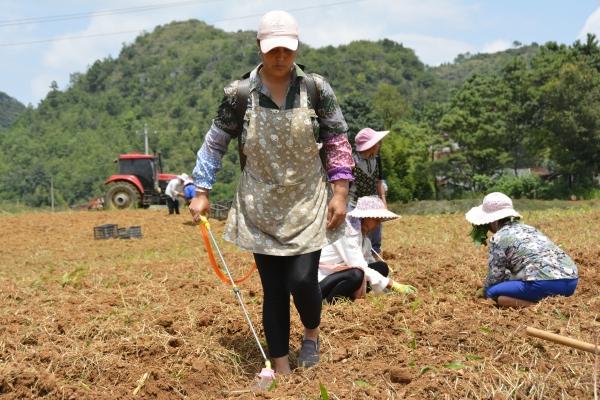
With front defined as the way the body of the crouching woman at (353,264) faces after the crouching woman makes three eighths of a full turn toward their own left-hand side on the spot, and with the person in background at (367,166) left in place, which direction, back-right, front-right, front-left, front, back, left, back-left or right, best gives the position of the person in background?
front-right

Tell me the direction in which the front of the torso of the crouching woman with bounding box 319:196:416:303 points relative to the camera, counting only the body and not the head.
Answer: to the viewer's right

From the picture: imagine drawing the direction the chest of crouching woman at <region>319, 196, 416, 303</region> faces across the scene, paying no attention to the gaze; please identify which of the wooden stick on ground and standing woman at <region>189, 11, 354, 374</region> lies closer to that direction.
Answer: the wooden stick on ground

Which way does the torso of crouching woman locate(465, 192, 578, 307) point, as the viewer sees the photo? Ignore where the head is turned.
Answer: to the viewer's left

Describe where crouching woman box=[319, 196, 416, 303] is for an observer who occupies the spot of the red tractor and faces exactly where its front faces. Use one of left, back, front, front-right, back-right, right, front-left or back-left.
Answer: right

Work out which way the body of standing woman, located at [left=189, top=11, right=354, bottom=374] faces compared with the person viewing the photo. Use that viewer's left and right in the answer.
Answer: facing the viewer

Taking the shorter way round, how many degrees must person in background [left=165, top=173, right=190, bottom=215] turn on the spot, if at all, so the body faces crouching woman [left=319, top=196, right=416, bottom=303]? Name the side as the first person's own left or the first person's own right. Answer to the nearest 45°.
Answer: approximately 90° to the first person's own right

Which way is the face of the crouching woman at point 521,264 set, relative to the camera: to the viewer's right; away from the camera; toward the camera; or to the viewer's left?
to the viewer's left

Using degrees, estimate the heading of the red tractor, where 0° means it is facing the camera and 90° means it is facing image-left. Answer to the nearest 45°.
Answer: approximately 270°

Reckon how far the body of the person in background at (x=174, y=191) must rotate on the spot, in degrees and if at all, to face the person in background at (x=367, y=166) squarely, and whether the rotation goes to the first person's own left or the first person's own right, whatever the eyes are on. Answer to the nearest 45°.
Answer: approximately 90° to the first person's own right

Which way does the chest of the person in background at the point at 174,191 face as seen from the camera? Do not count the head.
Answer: to the viewer's right

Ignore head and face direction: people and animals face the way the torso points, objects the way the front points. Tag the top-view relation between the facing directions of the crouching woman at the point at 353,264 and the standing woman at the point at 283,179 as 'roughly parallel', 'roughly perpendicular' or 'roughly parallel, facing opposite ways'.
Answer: roughly perpendicular

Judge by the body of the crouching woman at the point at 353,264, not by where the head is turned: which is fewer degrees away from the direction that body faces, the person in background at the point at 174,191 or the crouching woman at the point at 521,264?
the crouching woman

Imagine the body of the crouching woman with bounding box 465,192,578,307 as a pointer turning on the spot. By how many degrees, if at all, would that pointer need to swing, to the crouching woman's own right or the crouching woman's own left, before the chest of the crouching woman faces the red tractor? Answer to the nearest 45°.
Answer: approximately 45° to the crouching woman's own right

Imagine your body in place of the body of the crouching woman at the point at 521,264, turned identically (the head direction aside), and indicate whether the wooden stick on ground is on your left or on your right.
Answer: on your left

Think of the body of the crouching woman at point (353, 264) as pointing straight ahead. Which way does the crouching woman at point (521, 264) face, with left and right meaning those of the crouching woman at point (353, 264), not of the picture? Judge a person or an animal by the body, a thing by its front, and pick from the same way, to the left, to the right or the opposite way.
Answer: the opposite way
